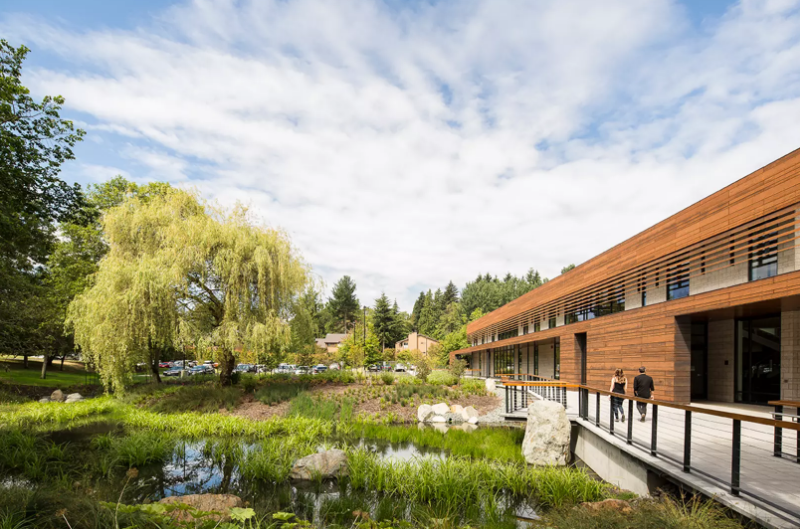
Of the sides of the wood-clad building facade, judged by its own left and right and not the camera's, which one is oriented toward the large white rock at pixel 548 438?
front

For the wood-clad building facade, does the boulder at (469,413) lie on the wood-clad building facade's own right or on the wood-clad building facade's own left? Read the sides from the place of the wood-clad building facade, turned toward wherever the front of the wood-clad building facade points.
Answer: on the wood-clad building facade's own right

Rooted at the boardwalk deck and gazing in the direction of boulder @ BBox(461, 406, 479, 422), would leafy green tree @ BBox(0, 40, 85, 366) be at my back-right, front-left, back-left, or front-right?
front-left

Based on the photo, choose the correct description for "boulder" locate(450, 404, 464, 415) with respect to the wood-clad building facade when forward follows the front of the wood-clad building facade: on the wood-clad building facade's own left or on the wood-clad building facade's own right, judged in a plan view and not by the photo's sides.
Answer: on the wood-clad building facade's own right

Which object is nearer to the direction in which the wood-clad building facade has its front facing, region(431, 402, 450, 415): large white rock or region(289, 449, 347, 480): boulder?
the boulder

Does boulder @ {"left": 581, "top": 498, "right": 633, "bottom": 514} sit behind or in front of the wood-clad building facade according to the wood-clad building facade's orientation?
in front

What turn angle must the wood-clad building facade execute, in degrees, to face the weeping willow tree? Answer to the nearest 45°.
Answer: approximately 45° to its right

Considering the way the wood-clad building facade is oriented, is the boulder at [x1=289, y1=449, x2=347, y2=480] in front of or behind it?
in front

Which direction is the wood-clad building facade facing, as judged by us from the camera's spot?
facing the viewer and to the left of the viewer
